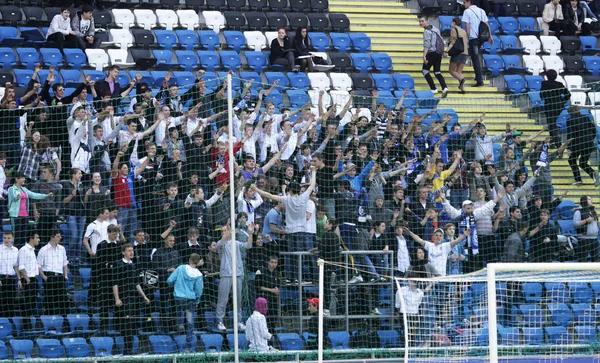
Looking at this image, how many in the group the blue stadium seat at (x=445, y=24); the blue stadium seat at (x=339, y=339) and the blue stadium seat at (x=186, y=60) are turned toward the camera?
3

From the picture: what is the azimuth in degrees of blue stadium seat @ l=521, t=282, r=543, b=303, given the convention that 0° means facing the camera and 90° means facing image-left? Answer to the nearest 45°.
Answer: approximately 0°

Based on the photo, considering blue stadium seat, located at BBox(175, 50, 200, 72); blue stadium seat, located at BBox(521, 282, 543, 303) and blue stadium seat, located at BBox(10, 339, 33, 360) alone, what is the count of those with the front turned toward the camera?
3

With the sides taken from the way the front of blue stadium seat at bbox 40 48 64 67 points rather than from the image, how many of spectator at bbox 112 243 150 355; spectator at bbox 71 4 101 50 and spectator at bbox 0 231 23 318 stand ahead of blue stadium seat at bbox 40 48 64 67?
2

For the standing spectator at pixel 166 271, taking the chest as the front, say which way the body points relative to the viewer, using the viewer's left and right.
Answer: facing the viewer and to the right of the viewer

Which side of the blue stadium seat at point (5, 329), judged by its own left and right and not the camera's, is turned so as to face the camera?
front

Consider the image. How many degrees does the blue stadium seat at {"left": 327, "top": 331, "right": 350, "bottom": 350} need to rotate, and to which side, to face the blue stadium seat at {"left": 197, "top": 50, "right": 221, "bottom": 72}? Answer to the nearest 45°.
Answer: approximately 135° to its right

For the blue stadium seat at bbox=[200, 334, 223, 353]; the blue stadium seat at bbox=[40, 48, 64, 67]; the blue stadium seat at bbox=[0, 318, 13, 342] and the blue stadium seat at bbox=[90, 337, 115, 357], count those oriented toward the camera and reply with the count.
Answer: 4

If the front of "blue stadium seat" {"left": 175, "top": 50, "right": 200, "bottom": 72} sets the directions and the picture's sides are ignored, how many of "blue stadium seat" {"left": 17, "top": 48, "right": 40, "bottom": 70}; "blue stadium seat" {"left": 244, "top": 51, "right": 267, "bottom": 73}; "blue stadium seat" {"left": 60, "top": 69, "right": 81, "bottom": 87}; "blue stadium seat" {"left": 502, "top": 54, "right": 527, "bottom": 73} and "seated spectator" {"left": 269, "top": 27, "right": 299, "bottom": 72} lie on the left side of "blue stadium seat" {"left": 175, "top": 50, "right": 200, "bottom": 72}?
3

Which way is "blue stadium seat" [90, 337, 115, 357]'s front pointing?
toward the camera

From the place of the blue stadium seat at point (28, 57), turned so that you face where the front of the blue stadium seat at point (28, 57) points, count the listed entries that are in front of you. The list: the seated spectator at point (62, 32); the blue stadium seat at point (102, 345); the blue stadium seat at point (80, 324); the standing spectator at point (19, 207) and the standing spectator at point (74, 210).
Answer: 4

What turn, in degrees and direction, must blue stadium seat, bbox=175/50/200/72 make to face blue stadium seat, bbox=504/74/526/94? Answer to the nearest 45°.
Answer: approximately 90° to its left

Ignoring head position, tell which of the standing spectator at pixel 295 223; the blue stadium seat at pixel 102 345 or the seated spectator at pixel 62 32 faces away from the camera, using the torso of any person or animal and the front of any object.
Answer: the standing spectator

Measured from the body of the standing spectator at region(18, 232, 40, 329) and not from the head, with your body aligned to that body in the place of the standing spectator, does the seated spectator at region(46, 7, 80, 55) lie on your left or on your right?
on your left
